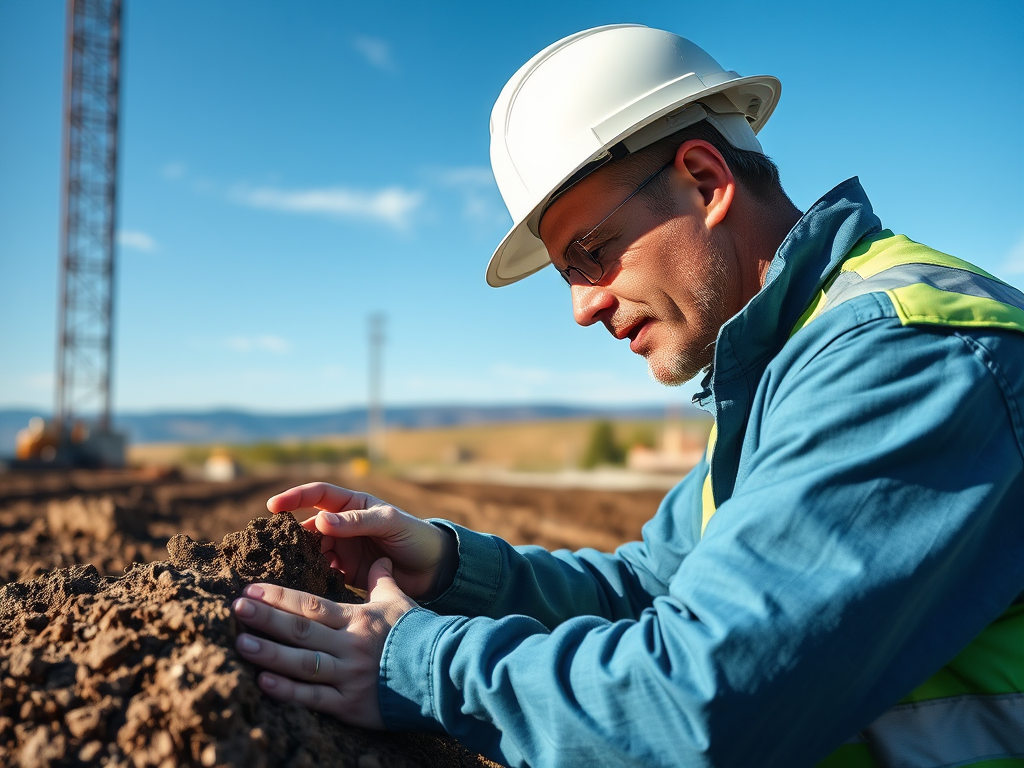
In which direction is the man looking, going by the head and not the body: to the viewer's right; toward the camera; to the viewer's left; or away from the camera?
to the viewer's left

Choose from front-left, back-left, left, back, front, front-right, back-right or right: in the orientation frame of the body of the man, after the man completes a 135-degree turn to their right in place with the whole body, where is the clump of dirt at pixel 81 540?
left

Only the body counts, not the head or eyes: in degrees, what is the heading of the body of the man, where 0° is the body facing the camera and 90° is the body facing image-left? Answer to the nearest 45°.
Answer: approximately 90°

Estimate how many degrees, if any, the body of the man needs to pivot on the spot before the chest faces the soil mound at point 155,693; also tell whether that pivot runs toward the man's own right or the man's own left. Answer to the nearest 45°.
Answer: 0° — they already face it
